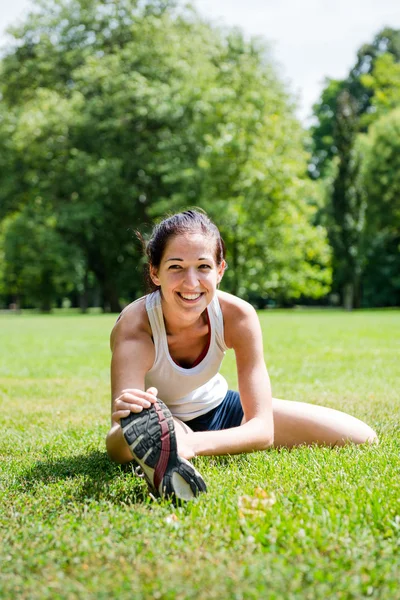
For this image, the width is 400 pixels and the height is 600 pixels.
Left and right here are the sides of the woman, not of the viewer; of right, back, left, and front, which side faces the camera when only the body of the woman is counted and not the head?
front
